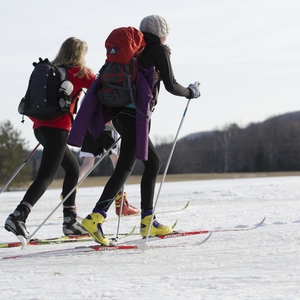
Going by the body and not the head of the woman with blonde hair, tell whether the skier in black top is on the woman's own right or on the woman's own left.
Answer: on the woman's own right

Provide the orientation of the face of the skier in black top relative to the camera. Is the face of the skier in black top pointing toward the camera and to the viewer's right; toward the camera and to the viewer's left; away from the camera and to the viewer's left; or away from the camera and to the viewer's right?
away from the camera and to the viewer's right

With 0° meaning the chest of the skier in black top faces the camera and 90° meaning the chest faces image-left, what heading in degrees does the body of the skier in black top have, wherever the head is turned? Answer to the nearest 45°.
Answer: approximately 270°

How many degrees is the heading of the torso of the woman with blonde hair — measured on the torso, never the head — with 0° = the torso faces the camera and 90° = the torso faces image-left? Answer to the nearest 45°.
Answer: approximately 270°

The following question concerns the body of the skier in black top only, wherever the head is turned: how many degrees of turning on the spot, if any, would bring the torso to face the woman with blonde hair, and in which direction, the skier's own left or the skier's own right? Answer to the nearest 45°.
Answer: approximately 135° to the skier's own left
